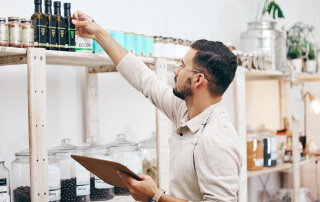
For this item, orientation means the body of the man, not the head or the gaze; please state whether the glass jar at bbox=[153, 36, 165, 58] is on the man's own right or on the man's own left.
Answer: on the man's own right

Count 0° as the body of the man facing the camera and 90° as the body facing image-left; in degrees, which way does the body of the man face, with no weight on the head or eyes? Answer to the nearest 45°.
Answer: approximately 90°

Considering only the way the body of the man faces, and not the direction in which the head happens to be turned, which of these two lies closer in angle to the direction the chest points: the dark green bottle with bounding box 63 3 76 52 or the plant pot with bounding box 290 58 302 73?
the dark green bottle

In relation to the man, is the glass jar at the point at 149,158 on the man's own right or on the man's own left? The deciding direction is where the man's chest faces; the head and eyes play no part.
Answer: on the man's own right

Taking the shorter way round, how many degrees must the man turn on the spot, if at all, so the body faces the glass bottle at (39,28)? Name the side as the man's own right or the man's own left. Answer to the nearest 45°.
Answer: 0° — they already face it

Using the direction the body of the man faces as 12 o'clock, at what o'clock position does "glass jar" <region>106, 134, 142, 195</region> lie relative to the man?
The glass jar is roughly at 2 o'clock from the man.

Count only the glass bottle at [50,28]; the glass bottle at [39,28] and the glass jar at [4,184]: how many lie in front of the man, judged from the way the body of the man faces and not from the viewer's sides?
3
